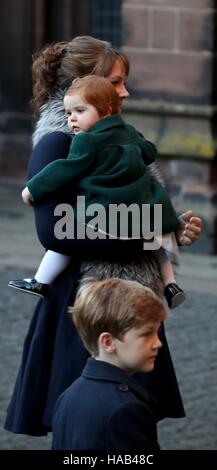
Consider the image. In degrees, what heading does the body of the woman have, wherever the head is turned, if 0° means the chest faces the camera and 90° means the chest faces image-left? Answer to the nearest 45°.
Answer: approximately 270°

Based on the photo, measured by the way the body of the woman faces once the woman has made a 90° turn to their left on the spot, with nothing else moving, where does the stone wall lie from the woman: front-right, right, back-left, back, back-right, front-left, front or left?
front

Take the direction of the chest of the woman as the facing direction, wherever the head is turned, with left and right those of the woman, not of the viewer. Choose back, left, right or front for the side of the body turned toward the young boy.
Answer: right

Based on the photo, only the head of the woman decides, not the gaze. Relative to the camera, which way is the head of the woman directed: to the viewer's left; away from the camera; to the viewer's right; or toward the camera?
to the viewer's right
